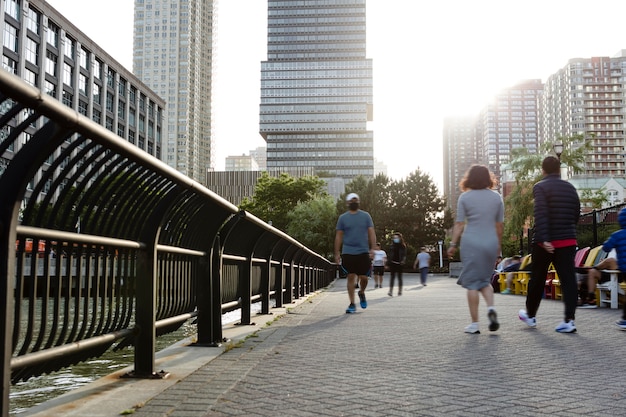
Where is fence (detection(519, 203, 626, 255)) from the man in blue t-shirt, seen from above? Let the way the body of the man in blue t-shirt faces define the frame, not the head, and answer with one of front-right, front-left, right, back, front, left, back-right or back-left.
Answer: back-left

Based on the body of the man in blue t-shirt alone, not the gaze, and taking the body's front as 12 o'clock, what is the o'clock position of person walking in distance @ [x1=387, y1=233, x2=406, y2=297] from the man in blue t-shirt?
The person walking in distance is roughly at 6 o'clock from the man in blue t-shirt.

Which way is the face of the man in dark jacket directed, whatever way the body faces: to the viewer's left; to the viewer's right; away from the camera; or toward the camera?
away from the camera

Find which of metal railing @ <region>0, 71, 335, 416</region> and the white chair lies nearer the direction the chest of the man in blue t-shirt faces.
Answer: the metal railing

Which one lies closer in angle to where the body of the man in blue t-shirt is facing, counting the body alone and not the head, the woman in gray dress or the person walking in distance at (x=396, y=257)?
the woman in gray dress

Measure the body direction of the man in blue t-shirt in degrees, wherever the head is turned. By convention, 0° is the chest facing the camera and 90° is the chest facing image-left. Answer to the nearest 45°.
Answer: approximately 0°

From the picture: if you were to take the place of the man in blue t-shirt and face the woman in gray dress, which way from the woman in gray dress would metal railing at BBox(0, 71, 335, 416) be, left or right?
right

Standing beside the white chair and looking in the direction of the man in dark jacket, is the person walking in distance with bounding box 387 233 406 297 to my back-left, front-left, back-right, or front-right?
back-right

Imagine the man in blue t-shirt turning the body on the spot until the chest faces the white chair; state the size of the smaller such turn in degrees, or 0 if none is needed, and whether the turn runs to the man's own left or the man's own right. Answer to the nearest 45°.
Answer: approximately 90° to the man's own left

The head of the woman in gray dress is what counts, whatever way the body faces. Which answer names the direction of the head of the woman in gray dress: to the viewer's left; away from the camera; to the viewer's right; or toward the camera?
away from the camera
